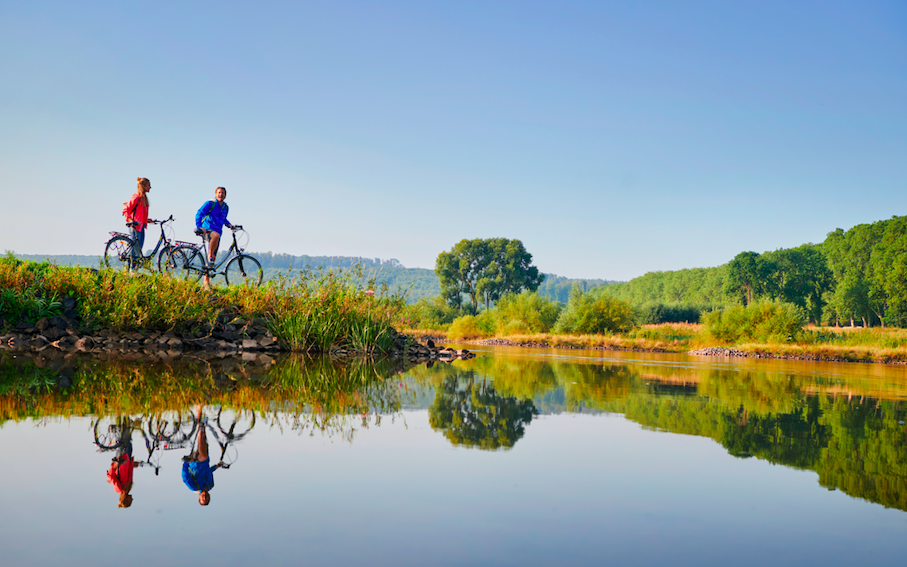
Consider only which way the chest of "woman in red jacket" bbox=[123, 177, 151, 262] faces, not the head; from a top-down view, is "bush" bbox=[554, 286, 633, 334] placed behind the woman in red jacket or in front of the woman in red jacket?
in front

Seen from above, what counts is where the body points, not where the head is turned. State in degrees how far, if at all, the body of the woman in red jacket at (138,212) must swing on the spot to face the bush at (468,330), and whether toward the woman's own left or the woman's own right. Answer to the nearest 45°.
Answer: approximately 45° to the woman's own left

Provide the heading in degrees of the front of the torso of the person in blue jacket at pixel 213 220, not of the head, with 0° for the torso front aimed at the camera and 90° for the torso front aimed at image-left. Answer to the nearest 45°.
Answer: approximately 315°

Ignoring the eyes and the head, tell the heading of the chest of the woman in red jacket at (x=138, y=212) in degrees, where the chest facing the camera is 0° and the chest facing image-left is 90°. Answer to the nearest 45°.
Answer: approximately 270°

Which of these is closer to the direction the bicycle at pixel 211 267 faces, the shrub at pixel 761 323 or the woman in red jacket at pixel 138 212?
the shrub

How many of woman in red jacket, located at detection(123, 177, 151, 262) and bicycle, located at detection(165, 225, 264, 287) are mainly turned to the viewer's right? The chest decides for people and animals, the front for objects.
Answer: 2

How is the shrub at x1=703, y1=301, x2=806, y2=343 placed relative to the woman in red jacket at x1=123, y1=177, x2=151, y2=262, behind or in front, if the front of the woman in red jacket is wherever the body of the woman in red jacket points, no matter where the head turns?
in front

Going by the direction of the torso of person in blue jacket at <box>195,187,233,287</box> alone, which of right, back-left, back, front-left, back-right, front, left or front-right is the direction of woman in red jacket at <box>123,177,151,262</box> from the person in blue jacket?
back-right

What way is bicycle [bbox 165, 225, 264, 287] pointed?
to the viewer's right
